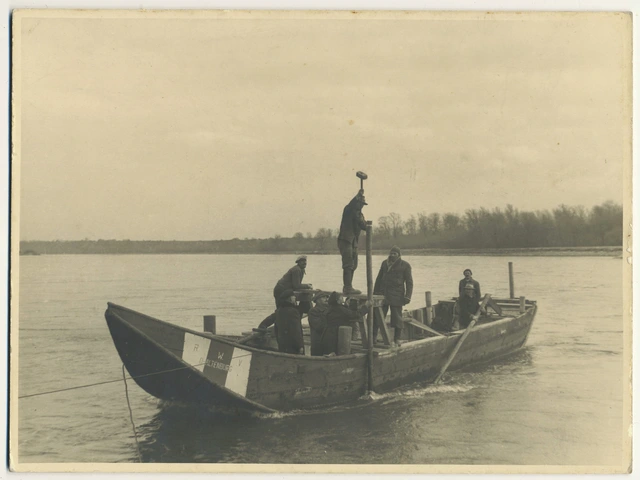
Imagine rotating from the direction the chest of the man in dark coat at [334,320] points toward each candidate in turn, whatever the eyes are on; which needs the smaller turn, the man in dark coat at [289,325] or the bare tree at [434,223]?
the bare tree

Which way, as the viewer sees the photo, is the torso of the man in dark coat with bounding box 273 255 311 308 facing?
to the viewer's right

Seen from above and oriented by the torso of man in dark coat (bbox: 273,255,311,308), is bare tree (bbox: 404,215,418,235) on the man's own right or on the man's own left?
on the man's own left
